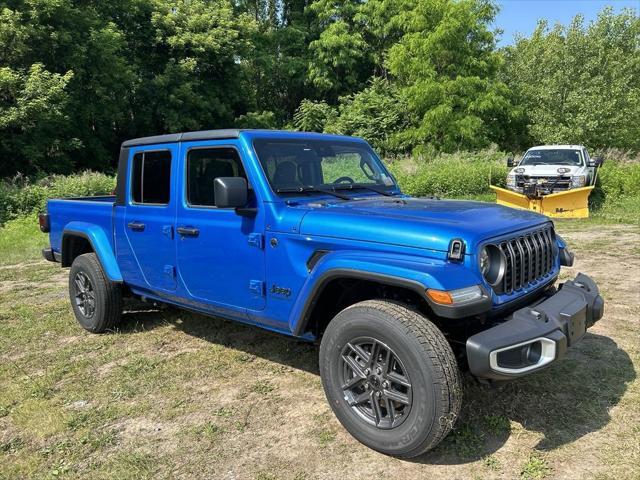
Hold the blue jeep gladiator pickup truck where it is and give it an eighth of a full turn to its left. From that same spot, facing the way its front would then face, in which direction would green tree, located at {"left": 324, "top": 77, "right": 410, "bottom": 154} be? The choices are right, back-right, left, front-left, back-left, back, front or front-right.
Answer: left

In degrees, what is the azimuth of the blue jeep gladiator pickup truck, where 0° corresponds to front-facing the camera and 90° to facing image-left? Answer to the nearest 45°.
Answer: approximately 315°

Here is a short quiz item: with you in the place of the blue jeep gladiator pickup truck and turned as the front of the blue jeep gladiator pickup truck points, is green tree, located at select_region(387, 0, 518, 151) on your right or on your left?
on your left

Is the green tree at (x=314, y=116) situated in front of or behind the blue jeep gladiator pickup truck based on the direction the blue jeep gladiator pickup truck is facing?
behind

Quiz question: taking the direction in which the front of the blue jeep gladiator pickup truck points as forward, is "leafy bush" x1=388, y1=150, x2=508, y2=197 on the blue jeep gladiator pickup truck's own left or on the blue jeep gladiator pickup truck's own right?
on the blue jeep gladiator pickup truck's own left

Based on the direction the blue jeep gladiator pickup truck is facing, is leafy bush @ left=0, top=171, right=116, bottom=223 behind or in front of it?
behind

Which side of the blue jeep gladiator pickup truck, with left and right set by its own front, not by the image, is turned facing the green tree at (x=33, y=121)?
back

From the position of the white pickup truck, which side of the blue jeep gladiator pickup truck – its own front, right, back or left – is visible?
left

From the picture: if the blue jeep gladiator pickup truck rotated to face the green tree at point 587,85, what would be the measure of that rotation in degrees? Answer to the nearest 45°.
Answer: approximately 90° to its left
